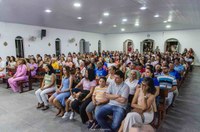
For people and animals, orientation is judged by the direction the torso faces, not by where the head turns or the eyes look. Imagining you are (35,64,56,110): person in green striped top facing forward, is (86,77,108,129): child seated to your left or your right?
on your left

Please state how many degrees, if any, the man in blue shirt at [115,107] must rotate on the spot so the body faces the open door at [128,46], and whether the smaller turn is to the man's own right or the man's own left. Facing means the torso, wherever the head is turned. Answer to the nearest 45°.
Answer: approximately 135° to the man's own right

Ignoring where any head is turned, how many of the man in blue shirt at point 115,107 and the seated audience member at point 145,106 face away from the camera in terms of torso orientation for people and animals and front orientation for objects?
0

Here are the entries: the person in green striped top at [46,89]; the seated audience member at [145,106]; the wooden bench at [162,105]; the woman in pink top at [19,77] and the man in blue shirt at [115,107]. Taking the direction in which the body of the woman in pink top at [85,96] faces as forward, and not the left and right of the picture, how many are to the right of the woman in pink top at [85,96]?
2

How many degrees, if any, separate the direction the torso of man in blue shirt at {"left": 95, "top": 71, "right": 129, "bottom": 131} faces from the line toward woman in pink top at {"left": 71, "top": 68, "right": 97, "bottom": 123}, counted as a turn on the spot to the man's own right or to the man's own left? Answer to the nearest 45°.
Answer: approximately 90° to the man's own right

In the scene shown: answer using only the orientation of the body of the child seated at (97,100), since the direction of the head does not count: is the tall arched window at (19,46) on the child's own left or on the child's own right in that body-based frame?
on the child's own right

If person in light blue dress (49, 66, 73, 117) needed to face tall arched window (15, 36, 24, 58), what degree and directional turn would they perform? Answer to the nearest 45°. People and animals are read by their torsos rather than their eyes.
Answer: approximately 135° to their right

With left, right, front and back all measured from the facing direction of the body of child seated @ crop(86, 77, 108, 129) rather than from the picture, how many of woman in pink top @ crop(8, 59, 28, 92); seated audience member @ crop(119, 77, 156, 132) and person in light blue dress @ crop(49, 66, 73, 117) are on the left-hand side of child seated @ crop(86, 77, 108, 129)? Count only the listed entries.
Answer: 1

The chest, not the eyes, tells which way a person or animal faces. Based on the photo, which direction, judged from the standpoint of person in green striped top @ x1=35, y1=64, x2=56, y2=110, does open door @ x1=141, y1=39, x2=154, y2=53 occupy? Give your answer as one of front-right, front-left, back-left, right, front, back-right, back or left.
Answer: back

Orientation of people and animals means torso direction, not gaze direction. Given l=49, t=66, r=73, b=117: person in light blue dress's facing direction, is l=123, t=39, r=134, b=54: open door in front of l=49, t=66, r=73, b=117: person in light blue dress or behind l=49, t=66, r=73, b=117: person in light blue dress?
behind

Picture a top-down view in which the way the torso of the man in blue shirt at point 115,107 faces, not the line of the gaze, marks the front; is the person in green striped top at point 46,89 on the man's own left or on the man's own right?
on the man's own right

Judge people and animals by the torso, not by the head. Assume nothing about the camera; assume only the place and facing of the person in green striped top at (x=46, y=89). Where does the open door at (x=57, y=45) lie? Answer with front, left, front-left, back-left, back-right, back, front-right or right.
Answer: back-right
